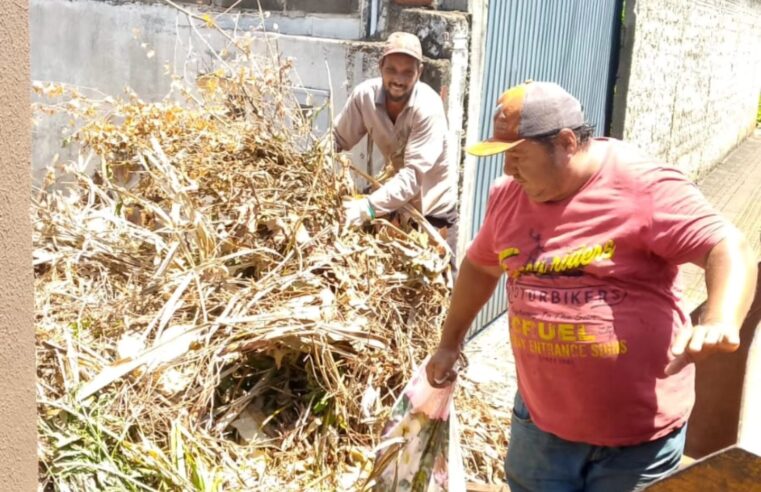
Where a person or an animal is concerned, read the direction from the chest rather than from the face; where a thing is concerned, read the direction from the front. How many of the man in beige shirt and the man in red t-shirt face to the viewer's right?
0

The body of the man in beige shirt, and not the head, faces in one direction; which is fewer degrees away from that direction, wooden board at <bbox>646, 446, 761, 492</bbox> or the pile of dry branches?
the pile of dry branches

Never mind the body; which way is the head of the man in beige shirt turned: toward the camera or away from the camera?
toward the camera

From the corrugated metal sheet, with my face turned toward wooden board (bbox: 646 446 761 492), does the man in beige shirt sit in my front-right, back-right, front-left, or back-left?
front-right

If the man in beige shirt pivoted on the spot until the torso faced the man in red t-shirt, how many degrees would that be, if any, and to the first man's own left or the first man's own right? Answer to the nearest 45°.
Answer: approximately 45° to the first man's own left

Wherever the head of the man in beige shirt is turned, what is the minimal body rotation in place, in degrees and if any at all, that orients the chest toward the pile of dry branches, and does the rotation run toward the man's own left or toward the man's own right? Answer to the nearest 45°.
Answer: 0° — they already face it

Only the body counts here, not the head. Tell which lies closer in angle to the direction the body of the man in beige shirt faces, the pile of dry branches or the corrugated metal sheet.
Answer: the pile of dry branches

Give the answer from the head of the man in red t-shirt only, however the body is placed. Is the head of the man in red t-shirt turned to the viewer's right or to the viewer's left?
to the viewer's left

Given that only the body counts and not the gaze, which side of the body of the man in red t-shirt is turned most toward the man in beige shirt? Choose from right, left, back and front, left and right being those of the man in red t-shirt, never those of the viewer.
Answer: right

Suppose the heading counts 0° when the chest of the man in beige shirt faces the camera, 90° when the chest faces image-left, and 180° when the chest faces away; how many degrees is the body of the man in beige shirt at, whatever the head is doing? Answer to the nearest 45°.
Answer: approximately 45°

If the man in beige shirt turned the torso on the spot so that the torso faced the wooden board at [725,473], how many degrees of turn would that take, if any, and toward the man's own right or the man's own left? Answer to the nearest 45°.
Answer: approximately 45° to the man's own left

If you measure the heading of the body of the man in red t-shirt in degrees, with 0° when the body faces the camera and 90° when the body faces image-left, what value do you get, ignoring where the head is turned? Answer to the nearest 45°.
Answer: approximately 45°

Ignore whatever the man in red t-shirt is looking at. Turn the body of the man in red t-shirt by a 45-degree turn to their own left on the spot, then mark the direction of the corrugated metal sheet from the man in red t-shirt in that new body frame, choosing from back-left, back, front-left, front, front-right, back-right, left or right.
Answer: back

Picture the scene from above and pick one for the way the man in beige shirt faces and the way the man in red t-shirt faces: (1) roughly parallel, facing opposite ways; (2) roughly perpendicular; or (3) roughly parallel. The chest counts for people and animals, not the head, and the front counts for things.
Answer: roughly parallel
